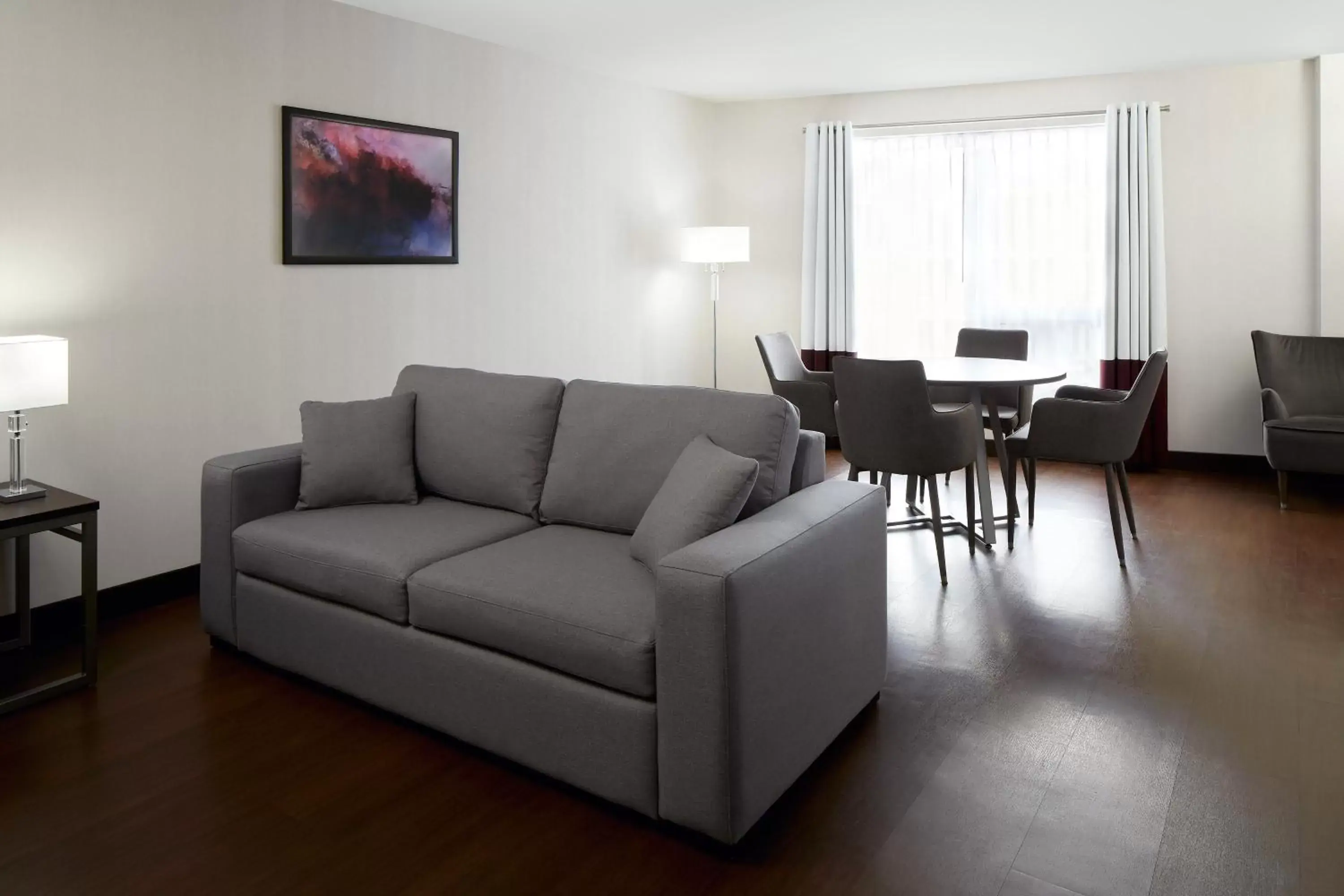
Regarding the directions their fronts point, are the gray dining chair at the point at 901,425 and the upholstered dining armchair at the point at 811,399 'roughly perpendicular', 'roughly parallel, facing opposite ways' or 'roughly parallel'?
roughly perpendicular

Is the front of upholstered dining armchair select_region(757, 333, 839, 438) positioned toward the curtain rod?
no

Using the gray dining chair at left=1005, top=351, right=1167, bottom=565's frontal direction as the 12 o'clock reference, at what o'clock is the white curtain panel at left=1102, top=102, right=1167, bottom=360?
The white curtain panel is roughly at 3 o'clock from the gray dining chair.

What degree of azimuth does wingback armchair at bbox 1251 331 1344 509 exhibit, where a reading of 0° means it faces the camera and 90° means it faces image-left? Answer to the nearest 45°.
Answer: approximately 0°

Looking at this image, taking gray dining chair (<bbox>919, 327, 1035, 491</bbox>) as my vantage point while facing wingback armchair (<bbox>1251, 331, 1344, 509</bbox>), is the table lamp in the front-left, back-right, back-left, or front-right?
back-right

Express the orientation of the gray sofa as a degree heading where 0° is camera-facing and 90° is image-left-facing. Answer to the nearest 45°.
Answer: approximately 45°

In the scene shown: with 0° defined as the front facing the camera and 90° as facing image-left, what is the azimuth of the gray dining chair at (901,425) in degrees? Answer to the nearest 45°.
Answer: approximately 225°

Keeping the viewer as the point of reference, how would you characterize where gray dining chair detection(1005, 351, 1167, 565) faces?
facing to the left of the viewer

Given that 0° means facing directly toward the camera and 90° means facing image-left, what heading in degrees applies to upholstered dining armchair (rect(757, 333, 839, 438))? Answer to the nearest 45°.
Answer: approximately 315°

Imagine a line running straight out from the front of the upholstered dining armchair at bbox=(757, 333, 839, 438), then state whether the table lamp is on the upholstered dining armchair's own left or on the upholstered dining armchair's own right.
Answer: on the upholstered dining armchair's own right
